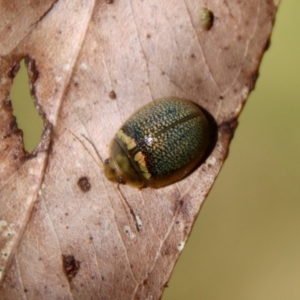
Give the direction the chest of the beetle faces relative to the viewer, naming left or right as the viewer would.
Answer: facing the viewer and to the left of the viewer
